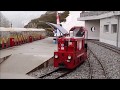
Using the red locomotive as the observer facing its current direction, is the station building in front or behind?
behind

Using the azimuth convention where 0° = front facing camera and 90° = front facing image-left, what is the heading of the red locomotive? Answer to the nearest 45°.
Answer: approximately 45°
